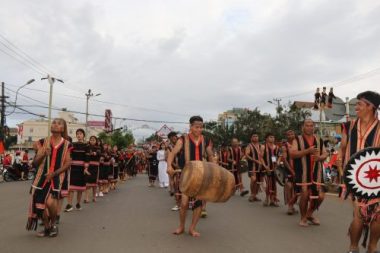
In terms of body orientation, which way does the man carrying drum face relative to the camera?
toward the camera

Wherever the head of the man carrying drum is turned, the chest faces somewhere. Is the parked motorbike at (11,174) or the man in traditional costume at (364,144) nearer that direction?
the man in traditional costume

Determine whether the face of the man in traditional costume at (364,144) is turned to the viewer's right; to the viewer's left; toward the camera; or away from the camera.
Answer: to the viewer's left

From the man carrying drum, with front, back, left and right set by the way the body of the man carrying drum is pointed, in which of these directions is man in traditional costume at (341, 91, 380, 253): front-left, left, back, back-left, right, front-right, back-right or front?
front-left

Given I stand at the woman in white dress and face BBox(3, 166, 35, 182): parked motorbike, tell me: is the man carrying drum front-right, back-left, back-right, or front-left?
back-left

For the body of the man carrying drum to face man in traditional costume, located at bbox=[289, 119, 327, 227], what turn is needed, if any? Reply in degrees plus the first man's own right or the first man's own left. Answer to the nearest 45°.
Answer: approximately 90° to the first man's own left

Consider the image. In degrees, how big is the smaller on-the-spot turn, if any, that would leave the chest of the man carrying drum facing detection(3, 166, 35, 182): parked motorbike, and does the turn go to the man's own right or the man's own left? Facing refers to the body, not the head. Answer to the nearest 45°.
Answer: approximately 135° to the man's own right

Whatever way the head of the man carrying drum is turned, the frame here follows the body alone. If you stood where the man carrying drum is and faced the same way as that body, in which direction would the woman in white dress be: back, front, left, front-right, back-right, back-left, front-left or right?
back
